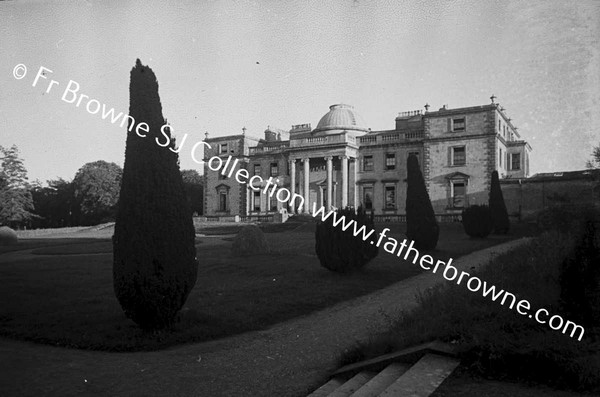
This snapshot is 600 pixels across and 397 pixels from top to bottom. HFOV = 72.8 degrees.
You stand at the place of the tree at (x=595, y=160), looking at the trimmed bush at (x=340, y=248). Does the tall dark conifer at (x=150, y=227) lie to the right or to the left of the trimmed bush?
left

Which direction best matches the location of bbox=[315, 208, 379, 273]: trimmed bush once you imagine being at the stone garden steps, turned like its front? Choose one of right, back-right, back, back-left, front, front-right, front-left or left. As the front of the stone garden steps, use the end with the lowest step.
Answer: front-right

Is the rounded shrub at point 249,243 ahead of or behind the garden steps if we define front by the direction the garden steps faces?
ahead

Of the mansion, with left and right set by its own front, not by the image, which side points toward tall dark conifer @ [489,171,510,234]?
left

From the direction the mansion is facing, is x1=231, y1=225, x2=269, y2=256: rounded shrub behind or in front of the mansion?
in front

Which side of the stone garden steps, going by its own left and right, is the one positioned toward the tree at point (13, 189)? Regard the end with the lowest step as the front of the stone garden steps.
front

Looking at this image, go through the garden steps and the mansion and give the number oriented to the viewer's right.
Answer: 0

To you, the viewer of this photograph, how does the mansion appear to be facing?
facing the viewer and to the left of the viewer

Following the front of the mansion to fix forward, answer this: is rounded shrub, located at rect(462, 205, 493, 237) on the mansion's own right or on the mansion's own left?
on the mansion's own left

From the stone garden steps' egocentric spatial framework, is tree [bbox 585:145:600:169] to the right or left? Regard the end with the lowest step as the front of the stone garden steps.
on its right
